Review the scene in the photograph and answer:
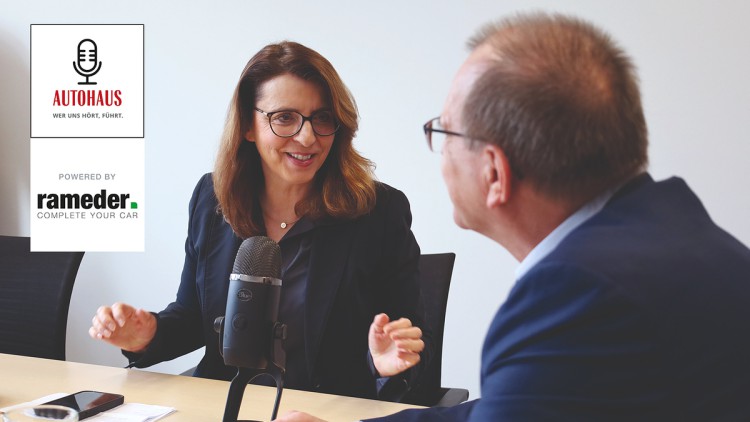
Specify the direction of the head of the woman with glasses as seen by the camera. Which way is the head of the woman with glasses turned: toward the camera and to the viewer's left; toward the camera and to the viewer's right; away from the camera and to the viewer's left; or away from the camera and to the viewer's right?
toward the camera and to the viewer's right

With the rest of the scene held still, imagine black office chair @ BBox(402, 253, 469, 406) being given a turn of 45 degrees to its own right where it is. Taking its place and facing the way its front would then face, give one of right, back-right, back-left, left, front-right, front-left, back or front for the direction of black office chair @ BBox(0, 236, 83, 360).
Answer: front

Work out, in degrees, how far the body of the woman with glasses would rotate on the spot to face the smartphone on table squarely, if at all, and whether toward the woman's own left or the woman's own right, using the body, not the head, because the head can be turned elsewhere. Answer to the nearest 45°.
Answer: approximately 45° to the woman's own right

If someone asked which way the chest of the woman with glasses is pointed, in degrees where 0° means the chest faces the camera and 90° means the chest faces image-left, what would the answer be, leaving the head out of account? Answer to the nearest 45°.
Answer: approximately 0°

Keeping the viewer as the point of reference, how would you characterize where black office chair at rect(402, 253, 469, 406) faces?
facing the viewer and to the left of the viewer

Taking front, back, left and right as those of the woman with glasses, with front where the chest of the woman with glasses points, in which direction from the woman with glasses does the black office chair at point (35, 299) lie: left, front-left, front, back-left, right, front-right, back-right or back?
back-right

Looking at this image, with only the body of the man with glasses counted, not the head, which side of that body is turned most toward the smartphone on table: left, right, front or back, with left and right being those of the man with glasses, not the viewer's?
front

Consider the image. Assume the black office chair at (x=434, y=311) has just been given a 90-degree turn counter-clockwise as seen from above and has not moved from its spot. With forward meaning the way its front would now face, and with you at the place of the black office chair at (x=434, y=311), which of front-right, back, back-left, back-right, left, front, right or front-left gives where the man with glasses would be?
front-right

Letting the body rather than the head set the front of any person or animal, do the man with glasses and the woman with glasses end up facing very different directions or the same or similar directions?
very different directions

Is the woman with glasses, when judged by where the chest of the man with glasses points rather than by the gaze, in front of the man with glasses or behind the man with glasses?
in front

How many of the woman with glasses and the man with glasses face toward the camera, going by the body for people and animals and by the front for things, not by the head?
1

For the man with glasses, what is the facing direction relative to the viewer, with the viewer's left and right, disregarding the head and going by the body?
facing away from the viewer and to the left of the viewer
